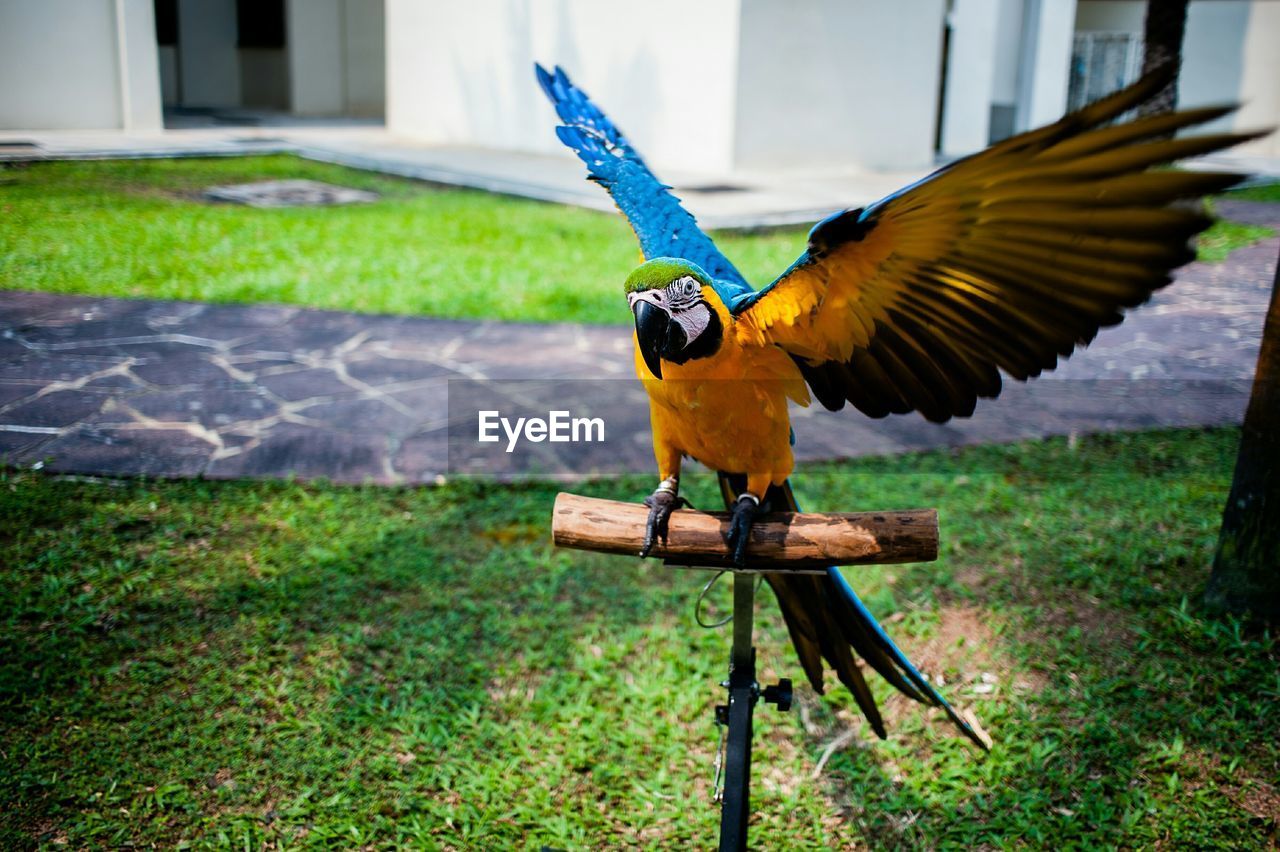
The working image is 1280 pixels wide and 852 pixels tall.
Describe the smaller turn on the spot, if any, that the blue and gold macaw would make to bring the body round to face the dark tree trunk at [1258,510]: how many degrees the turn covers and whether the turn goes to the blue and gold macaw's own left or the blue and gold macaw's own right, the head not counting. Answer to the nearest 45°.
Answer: approximately 180°

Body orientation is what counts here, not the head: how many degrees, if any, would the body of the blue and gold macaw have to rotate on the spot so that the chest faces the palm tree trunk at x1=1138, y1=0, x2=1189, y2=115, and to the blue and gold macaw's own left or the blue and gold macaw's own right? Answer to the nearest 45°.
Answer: approximately 135° to the blue and gold macaw's own right

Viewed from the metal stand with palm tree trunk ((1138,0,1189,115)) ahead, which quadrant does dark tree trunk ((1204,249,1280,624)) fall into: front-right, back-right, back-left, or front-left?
front-right

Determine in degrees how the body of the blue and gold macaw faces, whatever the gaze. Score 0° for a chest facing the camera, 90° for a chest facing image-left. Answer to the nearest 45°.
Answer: approximately 45°
